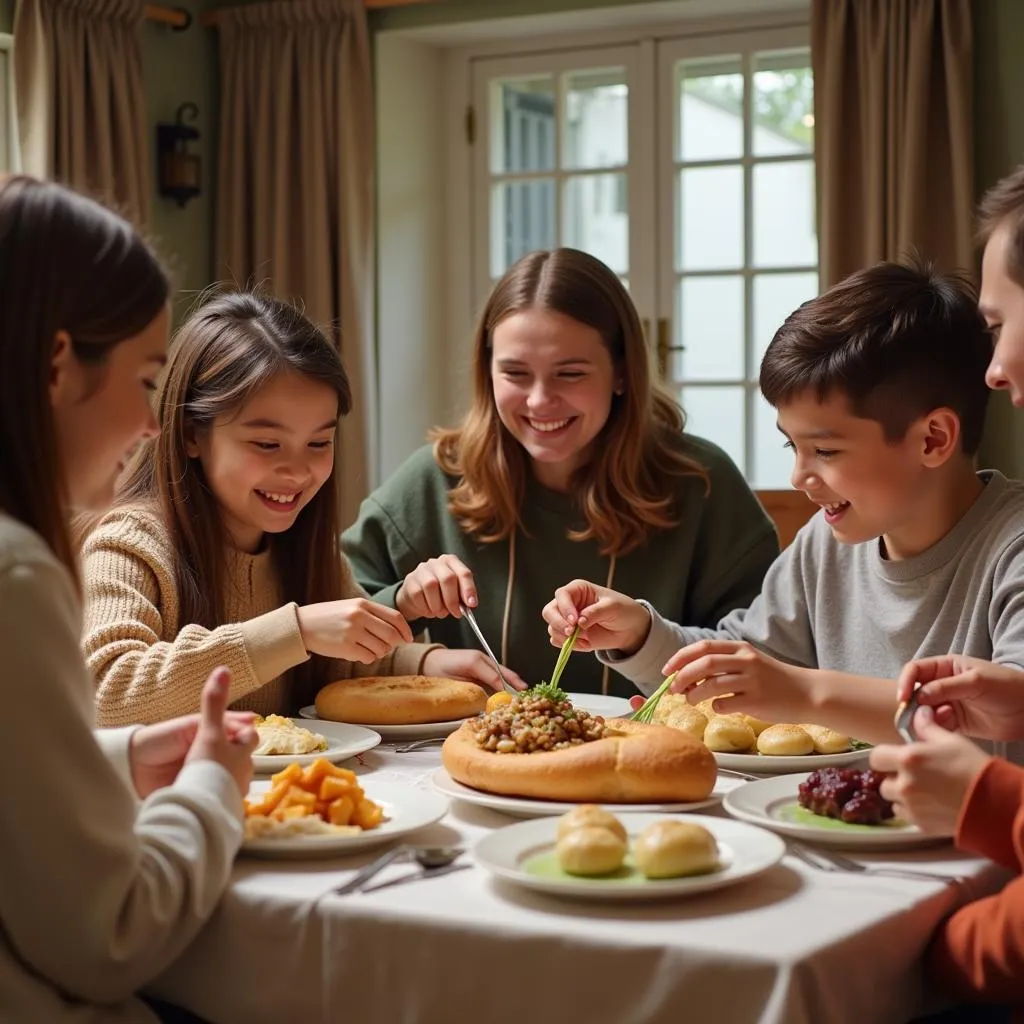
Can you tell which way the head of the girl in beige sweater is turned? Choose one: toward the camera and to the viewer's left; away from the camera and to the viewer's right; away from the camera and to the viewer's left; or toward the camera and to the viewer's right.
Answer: toward the camera and to the viewer's right

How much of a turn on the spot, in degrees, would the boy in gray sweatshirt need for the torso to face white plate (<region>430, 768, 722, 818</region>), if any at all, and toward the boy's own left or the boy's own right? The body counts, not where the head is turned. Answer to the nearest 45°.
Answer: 0° — they already face it

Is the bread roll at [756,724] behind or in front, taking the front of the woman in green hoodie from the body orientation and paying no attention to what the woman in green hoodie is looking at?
in front

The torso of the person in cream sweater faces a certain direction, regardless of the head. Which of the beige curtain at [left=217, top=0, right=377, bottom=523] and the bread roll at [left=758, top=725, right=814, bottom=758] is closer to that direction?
the bread roll

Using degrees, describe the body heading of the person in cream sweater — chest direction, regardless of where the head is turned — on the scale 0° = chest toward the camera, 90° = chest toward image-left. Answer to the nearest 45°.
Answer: approximately 270°

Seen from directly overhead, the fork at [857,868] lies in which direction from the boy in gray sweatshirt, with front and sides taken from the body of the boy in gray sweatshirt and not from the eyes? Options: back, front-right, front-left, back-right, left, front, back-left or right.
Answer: front-left

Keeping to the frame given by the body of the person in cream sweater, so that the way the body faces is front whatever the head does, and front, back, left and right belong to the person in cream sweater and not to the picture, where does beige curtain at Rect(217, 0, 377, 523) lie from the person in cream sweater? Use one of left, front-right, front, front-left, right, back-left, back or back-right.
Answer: left

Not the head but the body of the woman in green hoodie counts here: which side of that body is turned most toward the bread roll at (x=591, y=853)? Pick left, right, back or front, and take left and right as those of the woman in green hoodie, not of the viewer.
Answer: front

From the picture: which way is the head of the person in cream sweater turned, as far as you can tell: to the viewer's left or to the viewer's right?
to the viewer's right

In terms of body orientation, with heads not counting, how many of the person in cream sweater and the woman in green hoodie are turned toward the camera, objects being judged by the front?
1

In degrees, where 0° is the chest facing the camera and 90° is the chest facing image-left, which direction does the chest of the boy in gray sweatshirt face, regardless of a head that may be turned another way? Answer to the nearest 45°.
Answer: approximately 45°

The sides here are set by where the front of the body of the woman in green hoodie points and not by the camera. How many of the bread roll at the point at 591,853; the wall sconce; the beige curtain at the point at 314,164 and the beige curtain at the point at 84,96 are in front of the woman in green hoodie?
1
